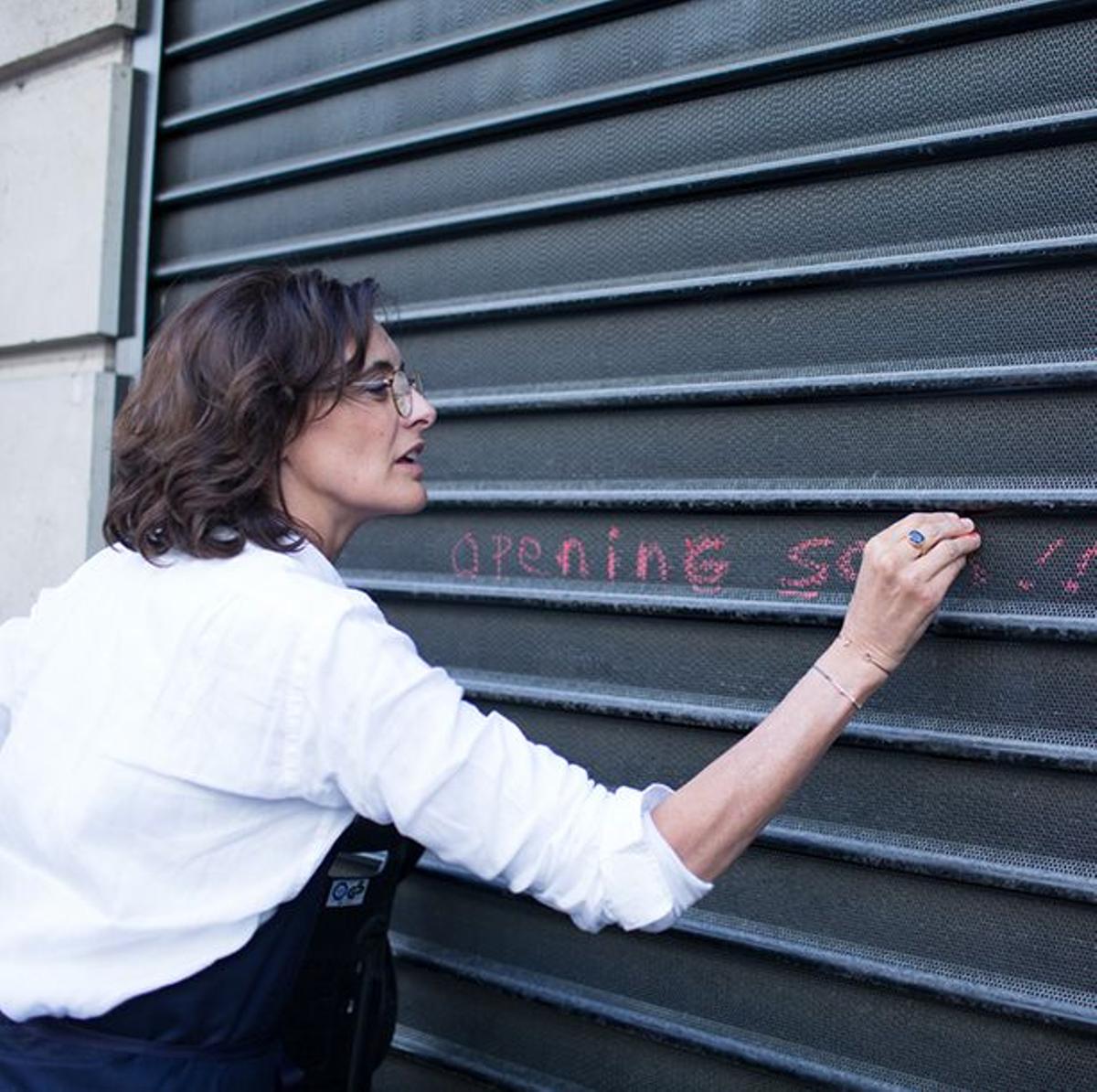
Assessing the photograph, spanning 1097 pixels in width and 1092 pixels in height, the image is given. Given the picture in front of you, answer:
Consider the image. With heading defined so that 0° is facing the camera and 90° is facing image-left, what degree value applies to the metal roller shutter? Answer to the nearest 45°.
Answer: approximately 45°

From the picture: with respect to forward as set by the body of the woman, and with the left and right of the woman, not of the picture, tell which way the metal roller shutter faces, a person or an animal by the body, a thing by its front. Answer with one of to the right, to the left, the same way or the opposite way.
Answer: the opposite way

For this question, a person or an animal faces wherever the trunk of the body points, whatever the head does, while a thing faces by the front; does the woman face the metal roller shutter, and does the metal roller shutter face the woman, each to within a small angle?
yes

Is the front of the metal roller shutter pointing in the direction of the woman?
yes

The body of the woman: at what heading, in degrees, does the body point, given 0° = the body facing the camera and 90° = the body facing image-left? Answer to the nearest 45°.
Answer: approximately 225°

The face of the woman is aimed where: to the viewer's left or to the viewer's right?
to the viewer's right

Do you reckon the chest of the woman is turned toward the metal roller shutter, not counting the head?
yes
